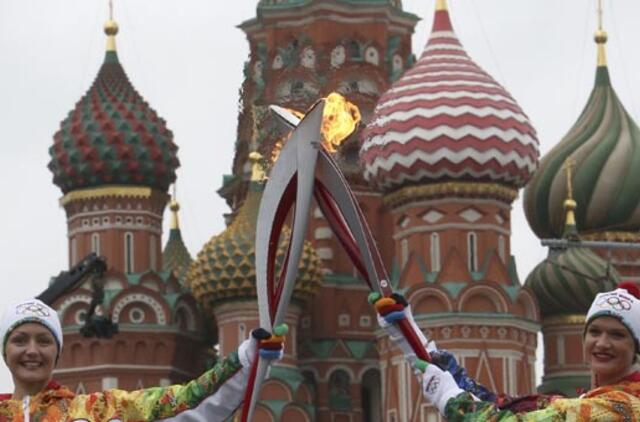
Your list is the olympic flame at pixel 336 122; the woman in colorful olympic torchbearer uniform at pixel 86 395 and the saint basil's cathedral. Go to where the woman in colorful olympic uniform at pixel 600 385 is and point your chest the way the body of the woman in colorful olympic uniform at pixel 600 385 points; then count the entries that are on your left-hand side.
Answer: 0

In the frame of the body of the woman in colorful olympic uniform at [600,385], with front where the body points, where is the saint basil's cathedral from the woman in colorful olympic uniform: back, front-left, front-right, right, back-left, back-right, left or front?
back-right

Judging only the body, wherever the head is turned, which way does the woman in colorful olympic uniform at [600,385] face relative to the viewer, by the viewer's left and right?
facing the viewer and to the left of the viewer

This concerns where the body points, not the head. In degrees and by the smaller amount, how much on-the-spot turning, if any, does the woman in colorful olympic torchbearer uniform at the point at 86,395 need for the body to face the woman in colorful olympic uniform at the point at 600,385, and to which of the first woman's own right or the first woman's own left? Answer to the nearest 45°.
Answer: approximately 90° to the first woman's own left

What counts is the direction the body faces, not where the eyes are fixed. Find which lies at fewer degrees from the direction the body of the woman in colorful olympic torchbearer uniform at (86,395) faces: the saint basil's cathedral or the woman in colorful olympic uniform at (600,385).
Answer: the woman in colorful olympic uniform

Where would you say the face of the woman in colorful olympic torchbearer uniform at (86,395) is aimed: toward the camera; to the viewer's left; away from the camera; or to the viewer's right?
toward the camera

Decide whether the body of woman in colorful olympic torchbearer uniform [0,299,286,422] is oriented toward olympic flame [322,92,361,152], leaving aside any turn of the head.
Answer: no

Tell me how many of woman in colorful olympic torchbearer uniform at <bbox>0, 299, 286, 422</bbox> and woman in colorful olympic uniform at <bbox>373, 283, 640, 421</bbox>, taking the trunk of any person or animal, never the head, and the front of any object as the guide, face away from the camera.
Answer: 0

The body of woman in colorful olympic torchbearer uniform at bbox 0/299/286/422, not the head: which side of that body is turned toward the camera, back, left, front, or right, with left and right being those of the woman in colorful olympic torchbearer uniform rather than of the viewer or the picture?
front

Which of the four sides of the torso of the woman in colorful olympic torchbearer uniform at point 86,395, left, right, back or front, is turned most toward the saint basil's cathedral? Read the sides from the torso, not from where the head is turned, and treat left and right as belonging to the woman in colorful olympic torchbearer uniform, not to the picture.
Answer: back

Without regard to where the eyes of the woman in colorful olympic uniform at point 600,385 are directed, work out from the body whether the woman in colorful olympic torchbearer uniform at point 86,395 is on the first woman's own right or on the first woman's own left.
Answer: on the first woman's own right
